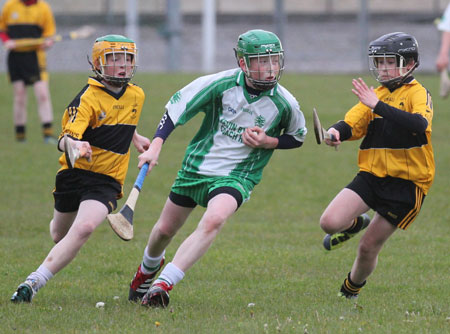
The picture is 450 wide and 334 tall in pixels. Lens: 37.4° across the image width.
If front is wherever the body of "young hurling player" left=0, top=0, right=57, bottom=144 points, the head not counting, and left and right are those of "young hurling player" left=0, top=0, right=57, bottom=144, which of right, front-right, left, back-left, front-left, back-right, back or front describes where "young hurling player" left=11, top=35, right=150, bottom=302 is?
front

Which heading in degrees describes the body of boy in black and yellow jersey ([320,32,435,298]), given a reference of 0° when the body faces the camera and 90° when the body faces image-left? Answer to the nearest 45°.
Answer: approximately 45°

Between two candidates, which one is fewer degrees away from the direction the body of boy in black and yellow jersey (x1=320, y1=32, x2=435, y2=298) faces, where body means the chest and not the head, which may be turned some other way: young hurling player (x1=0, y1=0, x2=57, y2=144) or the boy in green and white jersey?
the boy in green and white jersey

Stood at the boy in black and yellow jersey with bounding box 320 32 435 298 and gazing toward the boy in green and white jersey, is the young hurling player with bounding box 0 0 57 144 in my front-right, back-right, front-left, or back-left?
front-right

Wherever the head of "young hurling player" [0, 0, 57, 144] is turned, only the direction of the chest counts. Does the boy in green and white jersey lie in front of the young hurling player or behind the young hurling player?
in front

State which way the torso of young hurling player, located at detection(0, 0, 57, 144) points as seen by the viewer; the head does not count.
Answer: toward the camera

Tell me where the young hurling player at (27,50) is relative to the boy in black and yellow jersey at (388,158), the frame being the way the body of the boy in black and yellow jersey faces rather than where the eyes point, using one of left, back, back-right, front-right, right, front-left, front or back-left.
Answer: right

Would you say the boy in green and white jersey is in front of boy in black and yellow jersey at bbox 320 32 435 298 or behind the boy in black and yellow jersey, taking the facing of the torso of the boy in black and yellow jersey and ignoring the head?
in front

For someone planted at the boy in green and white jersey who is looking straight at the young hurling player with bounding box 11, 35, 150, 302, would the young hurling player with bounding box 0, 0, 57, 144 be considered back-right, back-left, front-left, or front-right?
front-right

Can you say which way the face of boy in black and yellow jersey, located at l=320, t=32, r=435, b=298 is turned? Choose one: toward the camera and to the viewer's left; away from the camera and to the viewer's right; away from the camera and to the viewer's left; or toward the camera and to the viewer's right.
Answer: toward the camera and to the viewer's left

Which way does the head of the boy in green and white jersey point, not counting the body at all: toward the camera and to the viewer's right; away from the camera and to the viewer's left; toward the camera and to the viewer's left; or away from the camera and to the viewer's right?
toward the camera and to the viewer's right

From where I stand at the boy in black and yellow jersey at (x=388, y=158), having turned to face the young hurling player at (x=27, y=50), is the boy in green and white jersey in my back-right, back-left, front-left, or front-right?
front-left

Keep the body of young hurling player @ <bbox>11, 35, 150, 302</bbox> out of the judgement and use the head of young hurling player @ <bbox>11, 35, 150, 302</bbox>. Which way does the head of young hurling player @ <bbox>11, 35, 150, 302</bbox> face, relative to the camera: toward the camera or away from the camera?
toward the camera
